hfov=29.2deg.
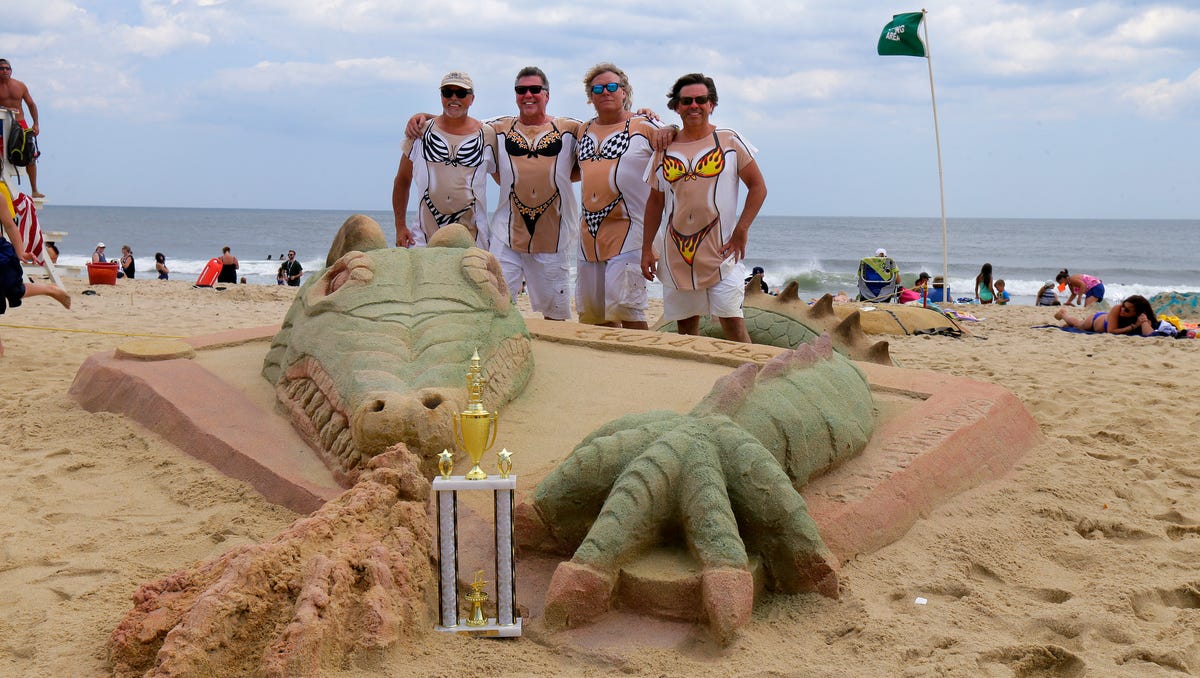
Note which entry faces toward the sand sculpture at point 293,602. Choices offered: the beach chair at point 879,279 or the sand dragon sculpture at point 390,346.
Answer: the sand dragon sculpture

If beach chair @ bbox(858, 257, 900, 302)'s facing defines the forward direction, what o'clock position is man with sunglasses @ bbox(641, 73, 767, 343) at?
The man with sunglasses is roughly at 6 o'clock from the beach chair.

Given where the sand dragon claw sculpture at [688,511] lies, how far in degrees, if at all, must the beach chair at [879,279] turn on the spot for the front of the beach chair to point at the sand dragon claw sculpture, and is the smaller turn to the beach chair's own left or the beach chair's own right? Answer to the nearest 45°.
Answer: approximately 180°

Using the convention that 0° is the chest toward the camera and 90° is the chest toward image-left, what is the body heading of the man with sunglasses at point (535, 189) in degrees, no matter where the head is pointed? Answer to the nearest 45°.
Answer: approximately 0°

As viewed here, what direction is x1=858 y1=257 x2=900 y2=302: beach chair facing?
away from the camera

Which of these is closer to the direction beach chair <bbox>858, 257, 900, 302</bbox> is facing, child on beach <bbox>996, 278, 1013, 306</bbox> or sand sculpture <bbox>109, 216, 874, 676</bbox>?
the child on beach

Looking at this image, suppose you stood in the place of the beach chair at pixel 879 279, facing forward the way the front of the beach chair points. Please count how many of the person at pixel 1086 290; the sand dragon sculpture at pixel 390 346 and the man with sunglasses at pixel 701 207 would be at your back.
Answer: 2
